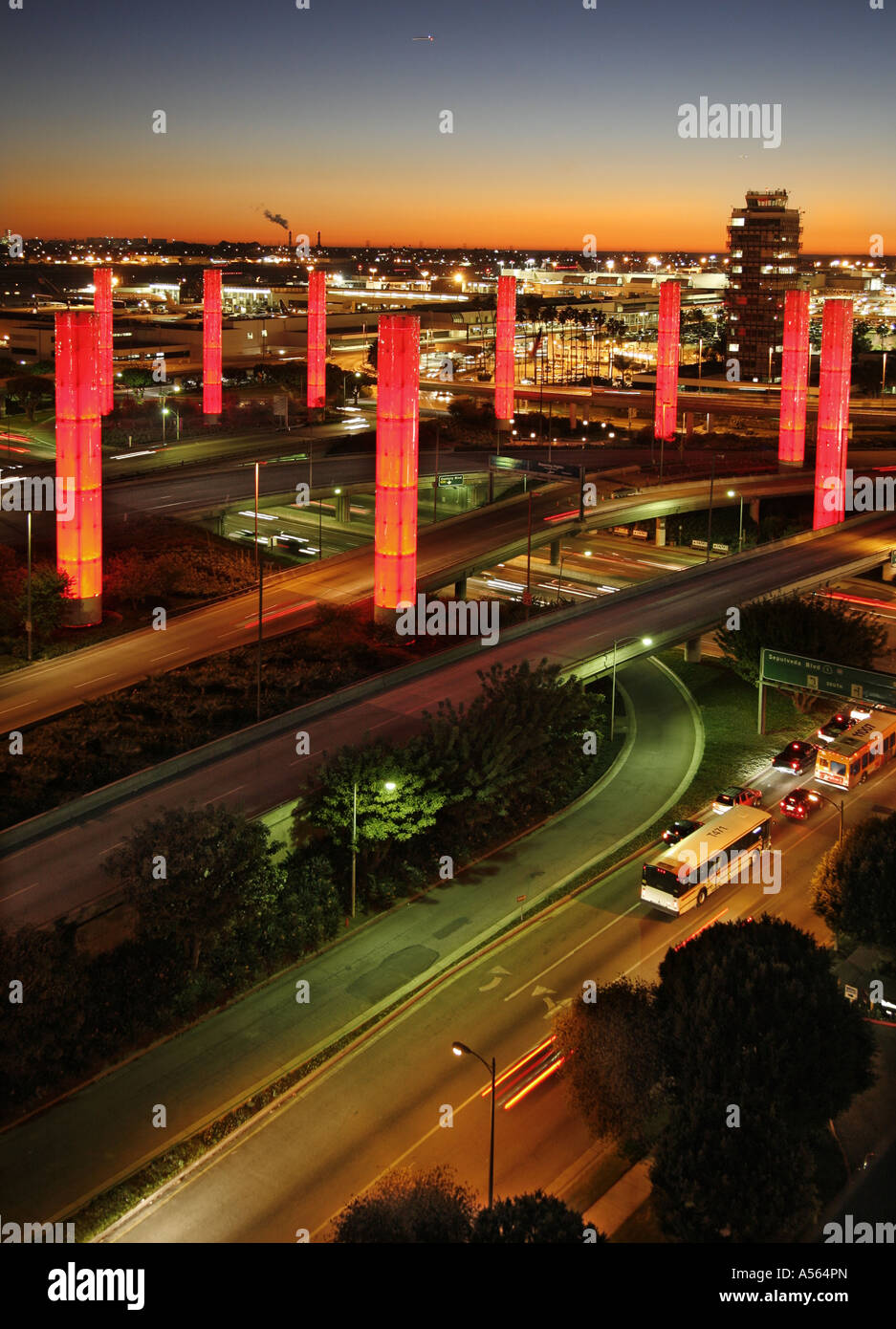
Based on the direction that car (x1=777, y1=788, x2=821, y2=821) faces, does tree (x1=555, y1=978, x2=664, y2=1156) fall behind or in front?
behind

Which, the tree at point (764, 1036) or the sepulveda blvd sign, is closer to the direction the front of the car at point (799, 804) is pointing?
the sepulveda blvd sign

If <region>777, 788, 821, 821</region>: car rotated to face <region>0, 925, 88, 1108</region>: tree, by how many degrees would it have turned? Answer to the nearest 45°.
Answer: approximately 180°

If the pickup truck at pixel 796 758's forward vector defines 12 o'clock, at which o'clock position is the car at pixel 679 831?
the car at pixel 679 831 is roughly at 5 o'clock from the pickup truck at pixel 796 758.

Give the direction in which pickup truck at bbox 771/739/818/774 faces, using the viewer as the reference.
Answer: facing away from the viewer and to the right of the viewer

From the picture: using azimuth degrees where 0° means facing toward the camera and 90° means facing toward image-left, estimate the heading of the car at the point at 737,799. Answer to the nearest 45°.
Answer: approximately 225°

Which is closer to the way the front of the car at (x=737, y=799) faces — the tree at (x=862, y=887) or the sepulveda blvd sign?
the sepulveda blvd sign
